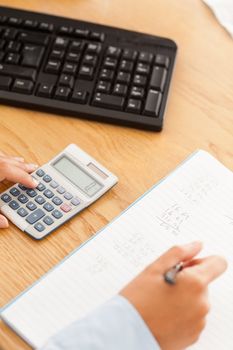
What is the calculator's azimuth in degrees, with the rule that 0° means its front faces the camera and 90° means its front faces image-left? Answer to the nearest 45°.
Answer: approximately 45°

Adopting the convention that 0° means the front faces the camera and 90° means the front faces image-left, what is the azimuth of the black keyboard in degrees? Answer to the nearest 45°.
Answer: approximately 0°
